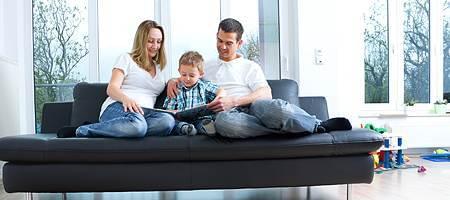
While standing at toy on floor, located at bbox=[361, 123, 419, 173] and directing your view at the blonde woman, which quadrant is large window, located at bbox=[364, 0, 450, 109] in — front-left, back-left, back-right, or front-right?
back-right

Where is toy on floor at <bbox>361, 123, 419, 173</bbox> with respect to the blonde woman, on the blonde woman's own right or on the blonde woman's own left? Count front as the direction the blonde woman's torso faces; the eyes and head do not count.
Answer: on the blonde woman's own left

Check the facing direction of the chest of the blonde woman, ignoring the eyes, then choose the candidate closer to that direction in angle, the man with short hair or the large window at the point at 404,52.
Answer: the man with short hair

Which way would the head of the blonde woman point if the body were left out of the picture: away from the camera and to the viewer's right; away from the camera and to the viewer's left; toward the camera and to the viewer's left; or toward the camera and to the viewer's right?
toward the camera and to the viewer's right

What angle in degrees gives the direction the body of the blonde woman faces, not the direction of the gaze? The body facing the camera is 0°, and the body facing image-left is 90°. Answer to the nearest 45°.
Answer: approximately 315°

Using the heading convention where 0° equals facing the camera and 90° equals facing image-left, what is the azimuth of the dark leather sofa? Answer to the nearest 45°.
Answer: approximately 0°

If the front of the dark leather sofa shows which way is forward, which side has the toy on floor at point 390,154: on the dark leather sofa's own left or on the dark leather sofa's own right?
on the dark leather sofa's own left

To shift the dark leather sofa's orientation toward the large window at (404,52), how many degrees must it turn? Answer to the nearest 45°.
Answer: approximately 135° to its left

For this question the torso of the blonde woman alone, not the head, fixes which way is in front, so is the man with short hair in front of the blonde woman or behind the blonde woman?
in front
